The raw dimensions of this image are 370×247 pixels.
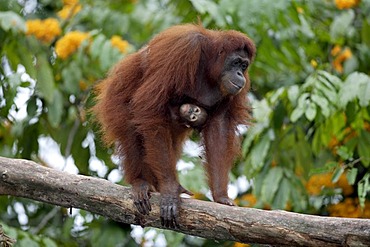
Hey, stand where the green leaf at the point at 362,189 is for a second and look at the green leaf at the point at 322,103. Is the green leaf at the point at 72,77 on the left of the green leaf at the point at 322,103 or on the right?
left

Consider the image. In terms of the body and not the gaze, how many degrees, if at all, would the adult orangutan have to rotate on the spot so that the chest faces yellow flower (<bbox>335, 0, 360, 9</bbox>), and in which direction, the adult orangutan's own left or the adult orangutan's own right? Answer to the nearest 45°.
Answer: approximately 90° to the adult orangutan's own left

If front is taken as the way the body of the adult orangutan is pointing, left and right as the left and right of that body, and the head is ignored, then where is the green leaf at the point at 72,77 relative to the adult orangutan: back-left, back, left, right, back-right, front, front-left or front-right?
back

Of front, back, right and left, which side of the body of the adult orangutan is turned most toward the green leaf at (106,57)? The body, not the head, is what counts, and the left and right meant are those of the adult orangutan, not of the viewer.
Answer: back

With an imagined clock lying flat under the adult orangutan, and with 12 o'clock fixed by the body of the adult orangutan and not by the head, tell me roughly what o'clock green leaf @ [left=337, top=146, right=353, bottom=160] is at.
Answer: The green leaf is roughly at 11 o'clock from the adult orangutan.

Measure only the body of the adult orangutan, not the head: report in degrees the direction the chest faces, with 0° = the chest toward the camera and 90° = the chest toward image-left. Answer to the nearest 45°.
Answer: approximately 315°

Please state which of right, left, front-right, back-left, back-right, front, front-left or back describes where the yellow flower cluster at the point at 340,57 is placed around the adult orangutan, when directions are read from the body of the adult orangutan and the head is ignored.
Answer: left

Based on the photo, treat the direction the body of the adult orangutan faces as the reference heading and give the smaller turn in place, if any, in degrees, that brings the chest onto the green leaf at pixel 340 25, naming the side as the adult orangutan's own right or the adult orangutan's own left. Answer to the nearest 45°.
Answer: approximately 90° to the adult orangutan's own left

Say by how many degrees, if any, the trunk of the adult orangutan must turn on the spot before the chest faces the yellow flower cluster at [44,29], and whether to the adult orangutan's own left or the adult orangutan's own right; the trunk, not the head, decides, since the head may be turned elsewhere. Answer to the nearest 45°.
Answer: approximately 180°

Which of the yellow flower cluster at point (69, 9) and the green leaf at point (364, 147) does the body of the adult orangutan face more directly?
the green leaf
